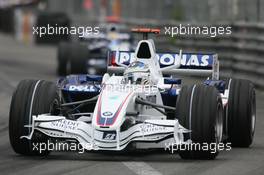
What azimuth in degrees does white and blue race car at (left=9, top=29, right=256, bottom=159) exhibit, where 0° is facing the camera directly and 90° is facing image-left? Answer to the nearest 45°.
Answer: approximately 0°

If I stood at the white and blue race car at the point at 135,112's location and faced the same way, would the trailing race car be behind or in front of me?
behind

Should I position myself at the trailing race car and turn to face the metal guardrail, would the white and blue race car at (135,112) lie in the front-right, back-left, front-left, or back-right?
front-right

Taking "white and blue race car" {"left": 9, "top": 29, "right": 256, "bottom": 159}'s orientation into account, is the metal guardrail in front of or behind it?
behind
